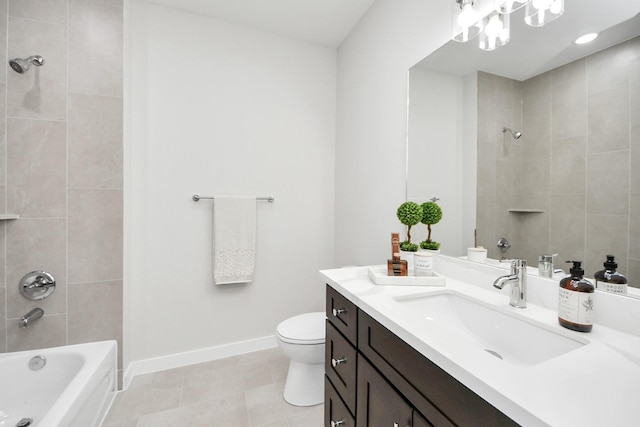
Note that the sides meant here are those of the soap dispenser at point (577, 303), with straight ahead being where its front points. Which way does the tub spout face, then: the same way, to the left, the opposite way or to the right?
to the left

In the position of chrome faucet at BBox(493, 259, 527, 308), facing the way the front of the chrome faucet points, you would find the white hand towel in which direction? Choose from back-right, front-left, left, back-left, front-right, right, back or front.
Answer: front-right

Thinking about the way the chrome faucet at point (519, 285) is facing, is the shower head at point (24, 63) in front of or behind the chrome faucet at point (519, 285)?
in front

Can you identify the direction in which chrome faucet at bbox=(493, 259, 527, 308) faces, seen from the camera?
facing the viewer and to the left of the viewer

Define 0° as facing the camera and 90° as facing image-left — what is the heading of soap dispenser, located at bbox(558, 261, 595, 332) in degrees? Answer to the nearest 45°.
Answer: approximately 45°

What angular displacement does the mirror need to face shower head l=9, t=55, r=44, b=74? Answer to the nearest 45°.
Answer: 0° — it already faces it
